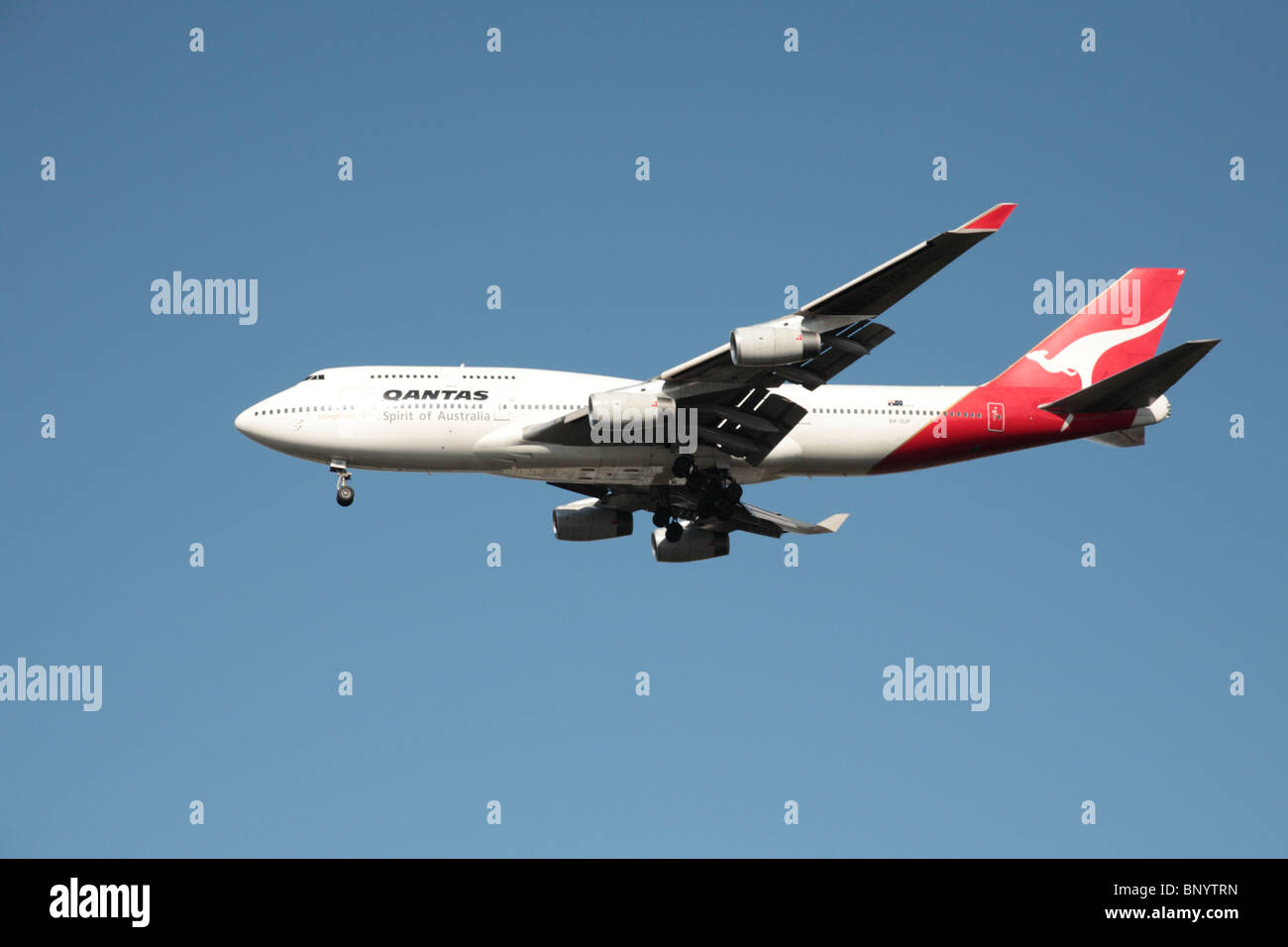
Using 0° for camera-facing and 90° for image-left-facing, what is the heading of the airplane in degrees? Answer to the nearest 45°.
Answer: approximately 90°

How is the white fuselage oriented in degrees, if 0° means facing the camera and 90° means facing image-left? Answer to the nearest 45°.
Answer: approximately 90°
